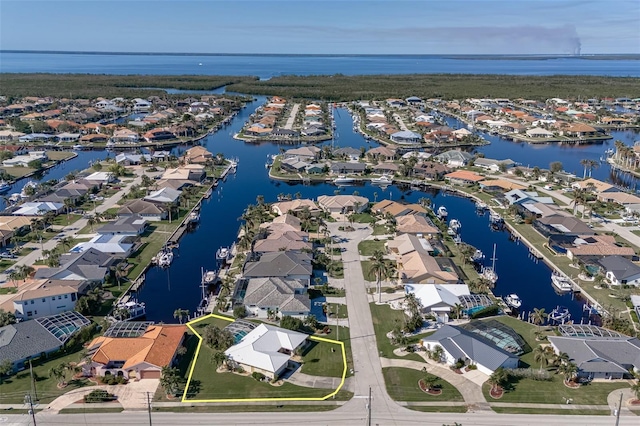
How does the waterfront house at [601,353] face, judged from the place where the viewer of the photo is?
facing the viewer

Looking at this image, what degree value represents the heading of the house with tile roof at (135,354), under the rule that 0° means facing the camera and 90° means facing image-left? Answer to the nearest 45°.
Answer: approximately 0°

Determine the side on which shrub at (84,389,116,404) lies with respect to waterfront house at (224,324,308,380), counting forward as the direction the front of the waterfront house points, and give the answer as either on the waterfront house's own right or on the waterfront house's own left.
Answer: on the waterfront house's own right

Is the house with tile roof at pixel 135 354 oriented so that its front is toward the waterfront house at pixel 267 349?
no

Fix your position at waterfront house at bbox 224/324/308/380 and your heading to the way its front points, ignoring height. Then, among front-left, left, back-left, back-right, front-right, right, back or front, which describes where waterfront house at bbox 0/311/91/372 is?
back-right

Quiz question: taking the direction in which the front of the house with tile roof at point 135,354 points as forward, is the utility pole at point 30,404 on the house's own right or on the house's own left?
on the house's own right

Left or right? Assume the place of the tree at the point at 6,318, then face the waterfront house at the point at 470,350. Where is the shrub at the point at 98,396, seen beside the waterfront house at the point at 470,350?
right

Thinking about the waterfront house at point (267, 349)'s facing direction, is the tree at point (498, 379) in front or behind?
in front

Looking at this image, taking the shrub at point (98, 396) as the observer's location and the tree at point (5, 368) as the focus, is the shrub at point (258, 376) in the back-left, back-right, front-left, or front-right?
back-right

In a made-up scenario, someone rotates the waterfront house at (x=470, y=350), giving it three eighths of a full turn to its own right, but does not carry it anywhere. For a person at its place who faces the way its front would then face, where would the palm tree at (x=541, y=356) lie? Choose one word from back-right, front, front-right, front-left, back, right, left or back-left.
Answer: right

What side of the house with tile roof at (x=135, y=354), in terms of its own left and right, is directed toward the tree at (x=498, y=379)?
left

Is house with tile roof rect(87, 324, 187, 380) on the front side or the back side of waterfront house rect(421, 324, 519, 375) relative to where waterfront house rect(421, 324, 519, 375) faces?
on the front side

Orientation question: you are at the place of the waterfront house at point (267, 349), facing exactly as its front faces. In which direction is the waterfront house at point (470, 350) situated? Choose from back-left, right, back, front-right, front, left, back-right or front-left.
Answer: front-left

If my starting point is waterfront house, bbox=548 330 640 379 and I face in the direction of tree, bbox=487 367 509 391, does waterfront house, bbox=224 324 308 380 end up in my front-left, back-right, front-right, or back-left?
front-right

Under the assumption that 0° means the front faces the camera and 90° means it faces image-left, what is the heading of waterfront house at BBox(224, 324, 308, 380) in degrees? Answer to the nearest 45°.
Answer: approximately 315°

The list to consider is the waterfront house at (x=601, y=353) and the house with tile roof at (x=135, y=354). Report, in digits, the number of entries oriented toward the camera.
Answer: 2

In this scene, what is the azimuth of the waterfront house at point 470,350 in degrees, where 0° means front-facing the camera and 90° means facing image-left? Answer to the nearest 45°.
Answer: approximately 45°
